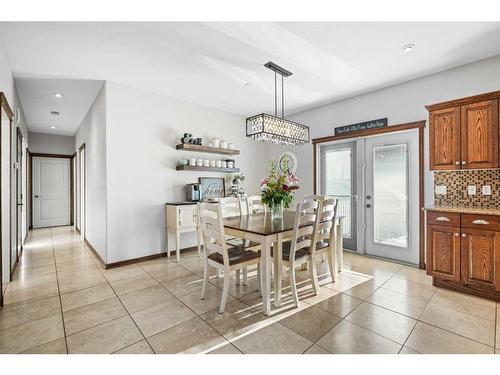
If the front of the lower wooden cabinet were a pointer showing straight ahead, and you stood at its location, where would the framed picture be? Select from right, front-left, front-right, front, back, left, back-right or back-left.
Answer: front-right

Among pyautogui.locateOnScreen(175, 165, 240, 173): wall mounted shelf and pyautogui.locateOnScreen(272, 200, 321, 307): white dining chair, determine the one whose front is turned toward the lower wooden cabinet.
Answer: the wall mounted shelf

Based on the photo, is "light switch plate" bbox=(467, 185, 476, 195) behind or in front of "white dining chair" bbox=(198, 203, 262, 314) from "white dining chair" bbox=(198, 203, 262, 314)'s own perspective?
in front

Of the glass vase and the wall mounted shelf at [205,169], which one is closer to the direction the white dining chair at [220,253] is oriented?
the glass vase

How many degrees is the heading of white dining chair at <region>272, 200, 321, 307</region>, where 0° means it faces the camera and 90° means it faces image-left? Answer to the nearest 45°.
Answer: approximately 135°

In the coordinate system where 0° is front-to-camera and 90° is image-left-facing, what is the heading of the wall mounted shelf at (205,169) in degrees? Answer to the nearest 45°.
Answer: approximately 315°

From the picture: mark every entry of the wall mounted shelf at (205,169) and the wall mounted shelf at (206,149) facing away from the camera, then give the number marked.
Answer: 0

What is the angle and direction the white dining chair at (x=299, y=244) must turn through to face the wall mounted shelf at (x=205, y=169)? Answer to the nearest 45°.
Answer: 0° — it already faces it

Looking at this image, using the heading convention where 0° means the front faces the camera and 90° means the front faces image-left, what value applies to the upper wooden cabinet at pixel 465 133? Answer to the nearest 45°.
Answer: approximately 45°

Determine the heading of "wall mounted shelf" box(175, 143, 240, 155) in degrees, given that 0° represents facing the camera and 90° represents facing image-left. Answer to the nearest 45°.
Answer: approximately 315°
